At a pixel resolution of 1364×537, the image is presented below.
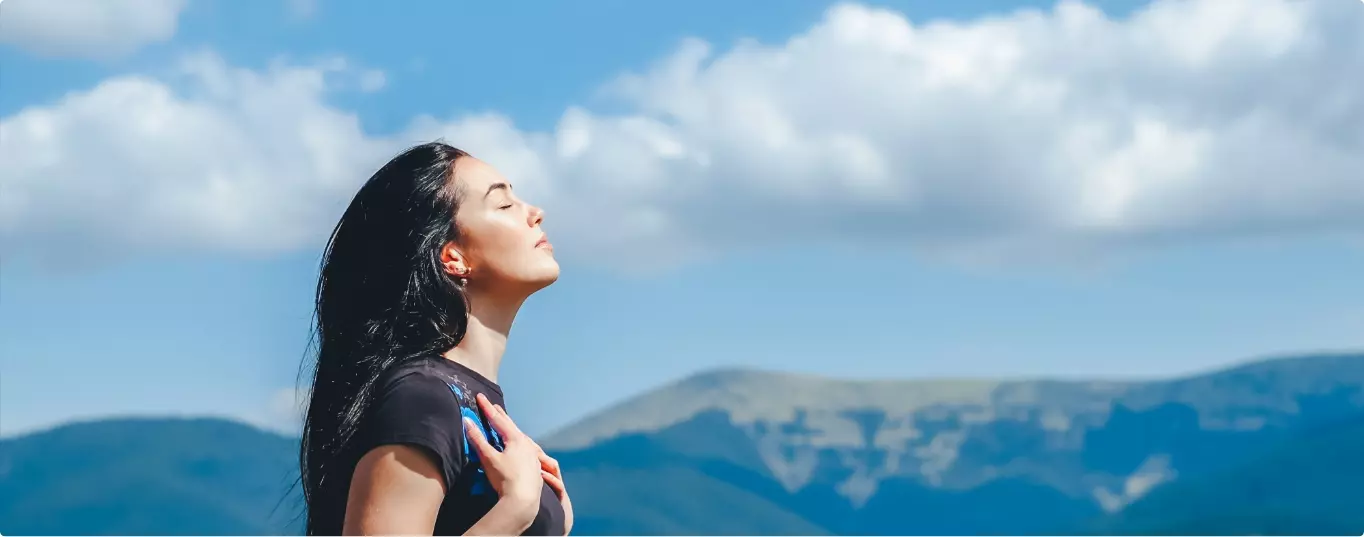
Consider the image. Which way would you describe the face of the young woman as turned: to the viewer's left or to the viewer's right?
to the viewer's right

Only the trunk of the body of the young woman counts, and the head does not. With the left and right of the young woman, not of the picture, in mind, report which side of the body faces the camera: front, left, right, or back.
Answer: right
